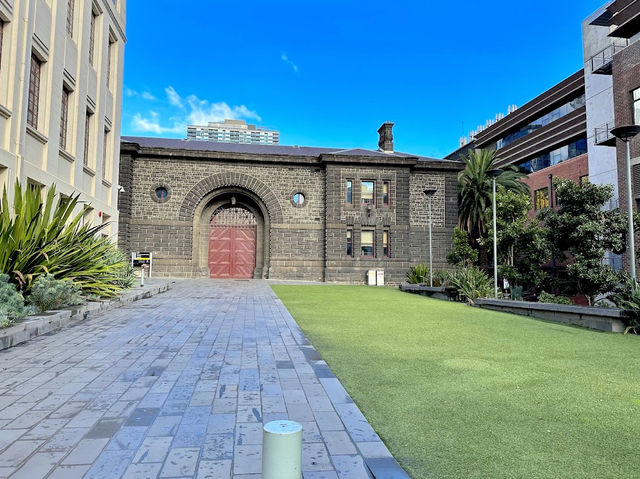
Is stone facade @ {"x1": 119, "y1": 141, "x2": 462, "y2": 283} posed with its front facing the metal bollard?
yes

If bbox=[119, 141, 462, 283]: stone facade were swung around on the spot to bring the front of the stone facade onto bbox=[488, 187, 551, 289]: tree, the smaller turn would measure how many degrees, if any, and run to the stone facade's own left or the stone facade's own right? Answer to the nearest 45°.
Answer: approximately 45° to the stone facade's own left

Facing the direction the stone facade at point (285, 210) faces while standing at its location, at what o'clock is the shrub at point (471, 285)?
The shrub is roughly at 11 o'clock from the stone facade.

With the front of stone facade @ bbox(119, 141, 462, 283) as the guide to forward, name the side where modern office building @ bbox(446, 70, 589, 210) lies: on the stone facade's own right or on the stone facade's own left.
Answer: on the stone facade's own left

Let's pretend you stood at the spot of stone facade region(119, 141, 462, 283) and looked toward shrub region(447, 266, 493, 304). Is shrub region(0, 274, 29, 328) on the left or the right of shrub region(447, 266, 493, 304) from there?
right

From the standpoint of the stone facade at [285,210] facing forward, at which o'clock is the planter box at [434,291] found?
The planter box is roughly at 11 o'clock from the stone facade.

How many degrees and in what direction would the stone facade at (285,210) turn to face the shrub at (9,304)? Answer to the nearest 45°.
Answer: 0° — it already faces it

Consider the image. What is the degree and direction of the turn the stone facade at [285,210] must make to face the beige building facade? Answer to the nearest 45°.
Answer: approximately 45° to its right

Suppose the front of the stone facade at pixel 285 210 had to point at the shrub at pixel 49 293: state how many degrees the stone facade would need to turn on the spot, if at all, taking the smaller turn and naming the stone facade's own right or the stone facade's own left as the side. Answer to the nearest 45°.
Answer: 0° — it already faces it

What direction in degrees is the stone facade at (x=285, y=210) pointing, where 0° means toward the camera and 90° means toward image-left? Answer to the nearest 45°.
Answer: approximately 0°

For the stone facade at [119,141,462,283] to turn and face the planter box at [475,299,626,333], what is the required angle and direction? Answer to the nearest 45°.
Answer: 0° — it already faces it

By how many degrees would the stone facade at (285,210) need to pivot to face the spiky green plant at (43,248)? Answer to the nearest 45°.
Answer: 0° — it already faces it

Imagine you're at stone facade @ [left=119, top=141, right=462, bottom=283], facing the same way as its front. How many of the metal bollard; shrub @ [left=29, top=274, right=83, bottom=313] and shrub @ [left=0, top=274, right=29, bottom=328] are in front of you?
3
